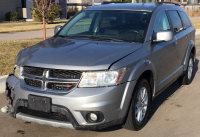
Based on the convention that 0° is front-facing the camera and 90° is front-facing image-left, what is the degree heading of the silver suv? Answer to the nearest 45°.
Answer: approximately 45°

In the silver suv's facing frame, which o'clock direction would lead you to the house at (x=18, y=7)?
The house is roughly at 4 o'clock from the silver suv.

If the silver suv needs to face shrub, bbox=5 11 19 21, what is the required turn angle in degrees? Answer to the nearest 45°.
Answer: approximately 135° to its right

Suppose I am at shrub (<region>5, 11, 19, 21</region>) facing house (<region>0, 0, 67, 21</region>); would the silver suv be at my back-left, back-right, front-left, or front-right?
back-right
